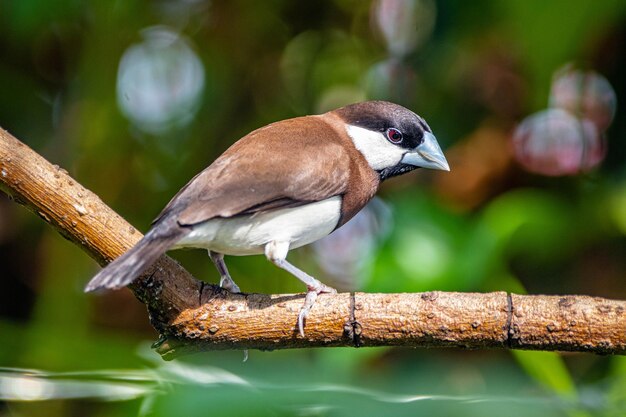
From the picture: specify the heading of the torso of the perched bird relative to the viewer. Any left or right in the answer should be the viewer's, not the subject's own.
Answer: facing to the right of the viewer
